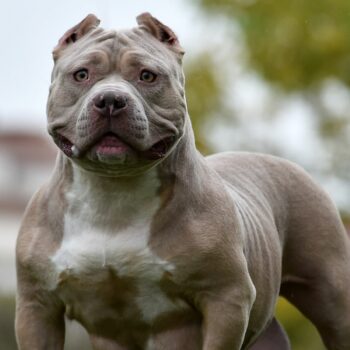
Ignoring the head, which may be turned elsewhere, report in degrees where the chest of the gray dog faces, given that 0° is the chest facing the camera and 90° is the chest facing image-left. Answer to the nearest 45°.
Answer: approximately 45°
